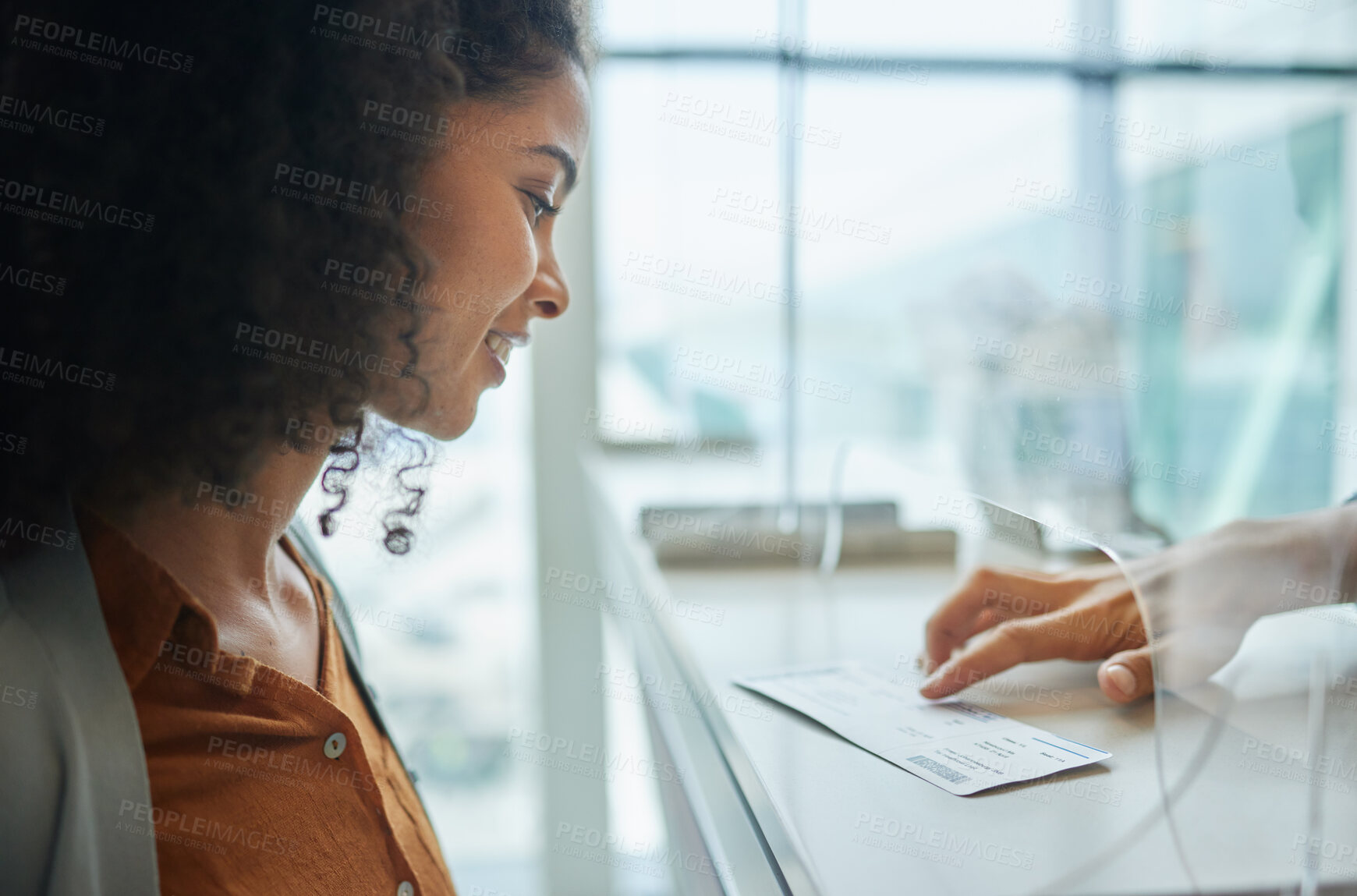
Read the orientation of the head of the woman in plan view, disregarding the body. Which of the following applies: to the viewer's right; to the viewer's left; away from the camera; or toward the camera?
to the viewer's right

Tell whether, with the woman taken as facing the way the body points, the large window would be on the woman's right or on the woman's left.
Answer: on the woman's left

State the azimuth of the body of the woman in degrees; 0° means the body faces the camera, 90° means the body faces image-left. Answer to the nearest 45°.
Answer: approximately 315°
